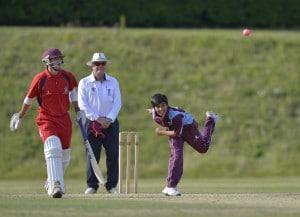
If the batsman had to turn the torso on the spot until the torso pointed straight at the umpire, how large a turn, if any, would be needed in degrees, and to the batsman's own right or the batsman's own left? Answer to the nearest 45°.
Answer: approximately 135° to the batsman's own left

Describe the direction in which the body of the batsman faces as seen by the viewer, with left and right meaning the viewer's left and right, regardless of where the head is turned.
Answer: facing the viewer

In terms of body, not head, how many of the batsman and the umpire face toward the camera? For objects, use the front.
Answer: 2

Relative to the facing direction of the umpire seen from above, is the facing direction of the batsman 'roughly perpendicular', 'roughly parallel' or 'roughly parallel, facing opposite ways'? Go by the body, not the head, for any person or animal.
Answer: roughly parallel

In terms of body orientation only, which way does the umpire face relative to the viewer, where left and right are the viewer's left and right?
facing the viewer
